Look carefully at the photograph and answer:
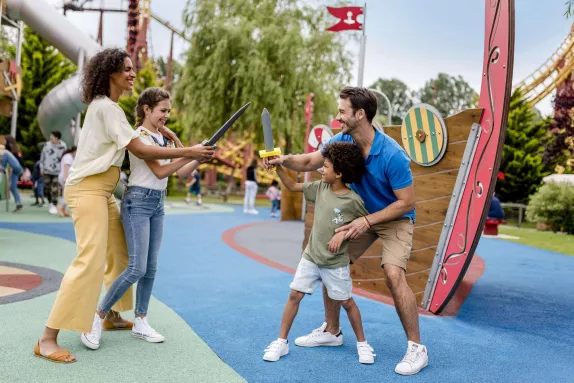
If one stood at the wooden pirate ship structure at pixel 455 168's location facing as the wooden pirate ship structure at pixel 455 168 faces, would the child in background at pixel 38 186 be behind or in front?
behind

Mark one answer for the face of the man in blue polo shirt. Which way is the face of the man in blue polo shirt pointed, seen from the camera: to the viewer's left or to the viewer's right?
to the viewer's left

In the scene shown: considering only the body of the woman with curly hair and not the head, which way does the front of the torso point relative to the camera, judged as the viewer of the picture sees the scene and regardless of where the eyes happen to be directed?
to the viewer's right

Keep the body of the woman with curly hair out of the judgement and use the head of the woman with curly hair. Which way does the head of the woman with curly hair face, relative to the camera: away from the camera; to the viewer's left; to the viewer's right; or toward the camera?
to the viewer's right

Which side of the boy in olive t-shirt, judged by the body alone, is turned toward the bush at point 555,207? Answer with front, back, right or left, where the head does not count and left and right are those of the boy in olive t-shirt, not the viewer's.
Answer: back

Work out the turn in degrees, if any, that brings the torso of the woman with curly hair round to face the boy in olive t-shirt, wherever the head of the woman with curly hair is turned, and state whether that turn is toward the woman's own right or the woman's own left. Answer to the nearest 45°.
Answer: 0° — they already face them

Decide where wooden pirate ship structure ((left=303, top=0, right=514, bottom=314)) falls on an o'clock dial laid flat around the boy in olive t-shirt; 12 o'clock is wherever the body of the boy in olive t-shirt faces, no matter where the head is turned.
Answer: The wooden pirate ship structure is roughly at 6 o'clock from the boy in olive t-shirt.

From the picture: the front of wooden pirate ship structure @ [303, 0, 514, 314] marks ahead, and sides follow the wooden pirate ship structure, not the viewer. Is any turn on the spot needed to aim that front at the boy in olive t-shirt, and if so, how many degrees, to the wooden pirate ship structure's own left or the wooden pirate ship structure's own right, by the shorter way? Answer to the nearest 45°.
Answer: approximately 90° to the wooden pirate ship structure's own right

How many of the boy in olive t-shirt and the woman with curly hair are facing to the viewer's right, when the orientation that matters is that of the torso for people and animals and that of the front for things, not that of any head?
1

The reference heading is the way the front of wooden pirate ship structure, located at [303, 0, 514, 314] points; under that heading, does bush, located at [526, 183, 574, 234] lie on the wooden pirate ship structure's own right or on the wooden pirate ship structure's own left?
on the wooden pirate ship structure's own left

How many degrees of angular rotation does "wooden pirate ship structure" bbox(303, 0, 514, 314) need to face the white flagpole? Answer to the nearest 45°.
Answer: approximately 135° to its left

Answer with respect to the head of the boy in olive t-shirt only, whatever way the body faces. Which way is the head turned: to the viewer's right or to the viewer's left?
to the viewer's left

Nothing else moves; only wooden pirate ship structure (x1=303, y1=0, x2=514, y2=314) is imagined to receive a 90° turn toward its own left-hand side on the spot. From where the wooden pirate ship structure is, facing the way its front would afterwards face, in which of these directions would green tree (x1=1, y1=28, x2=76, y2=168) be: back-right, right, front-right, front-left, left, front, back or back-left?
left
